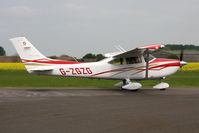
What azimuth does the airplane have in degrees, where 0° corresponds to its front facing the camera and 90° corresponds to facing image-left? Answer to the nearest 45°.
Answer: approximately 270°
